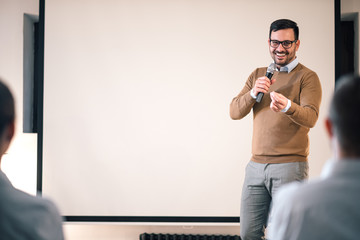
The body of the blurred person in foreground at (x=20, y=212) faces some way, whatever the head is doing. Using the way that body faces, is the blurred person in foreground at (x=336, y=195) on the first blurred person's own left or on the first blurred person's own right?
on the first blurred person's own right

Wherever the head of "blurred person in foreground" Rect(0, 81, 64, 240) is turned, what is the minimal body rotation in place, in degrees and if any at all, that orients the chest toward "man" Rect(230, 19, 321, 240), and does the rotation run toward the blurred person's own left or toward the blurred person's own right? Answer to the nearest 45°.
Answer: approximately 45° to the blurred person's own right

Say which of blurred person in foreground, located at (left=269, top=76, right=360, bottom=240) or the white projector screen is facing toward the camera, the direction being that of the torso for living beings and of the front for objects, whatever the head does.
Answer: the white projector screen

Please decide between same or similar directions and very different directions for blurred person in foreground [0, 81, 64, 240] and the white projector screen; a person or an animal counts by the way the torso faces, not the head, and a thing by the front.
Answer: very different directions

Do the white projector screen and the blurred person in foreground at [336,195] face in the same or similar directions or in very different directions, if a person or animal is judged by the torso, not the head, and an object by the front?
very different directions

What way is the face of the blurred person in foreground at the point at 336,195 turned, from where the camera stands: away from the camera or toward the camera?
away from the camera

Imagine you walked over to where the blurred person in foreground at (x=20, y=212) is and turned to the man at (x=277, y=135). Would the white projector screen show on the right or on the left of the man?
left

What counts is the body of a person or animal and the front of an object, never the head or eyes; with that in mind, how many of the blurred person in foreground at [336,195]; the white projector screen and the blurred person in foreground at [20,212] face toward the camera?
1

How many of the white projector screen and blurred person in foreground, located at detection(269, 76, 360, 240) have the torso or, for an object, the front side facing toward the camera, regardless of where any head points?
1

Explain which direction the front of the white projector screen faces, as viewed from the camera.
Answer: facing the viewer

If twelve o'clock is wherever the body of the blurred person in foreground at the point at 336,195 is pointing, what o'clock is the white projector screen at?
The white projector screen is roughly at 11 o'clock from the blurred person in foreground.

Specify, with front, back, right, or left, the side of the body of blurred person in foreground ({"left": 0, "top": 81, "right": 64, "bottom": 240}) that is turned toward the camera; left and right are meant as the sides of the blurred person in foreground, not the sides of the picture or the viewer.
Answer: back

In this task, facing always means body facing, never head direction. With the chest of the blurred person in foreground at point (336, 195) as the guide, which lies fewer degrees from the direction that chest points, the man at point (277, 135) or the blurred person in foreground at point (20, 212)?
the man

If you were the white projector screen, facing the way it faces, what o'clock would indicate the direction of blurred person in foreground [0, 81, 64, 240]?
The blurred person in foreground is roughly at 12 o'clock from the white projector screen.

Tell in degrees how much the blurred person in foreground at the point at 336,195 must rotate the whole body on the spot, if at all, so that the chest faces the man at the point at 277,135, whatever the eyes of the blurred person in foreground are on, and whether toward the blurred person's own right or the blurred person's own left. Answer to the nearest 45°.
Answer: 0° — they already face them

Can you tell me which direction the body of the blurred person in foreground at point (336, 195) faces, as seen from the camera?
away from the camera
